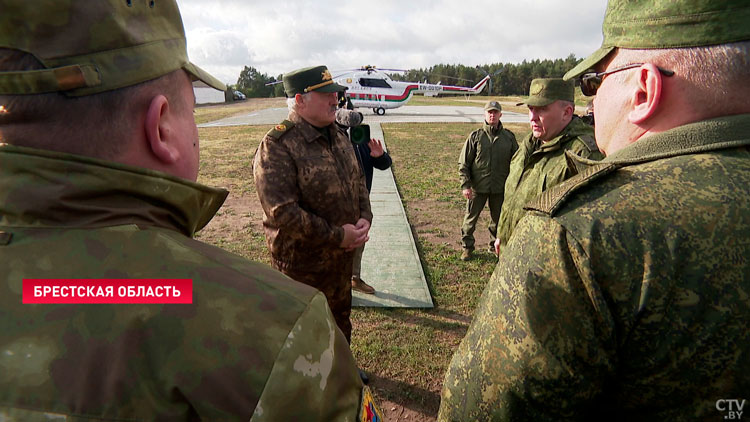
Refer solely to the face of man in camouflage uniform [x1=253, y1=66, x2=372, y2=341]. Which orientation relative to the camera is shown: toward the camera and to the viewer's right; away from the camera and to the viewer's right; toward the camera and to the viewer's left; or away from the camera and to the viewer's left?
toward the camera and to the viewer's right

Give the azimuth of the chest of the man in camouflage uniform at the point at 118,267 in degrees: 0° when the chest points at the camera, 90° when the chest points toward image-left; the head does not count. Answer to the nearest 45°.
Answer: approximately 225°

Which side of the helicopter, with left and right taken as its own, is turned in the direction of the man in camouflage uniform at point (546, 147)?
left

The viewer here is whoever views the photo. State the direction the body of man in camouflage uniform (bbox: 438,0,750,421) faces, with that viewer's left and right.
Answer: facing away from the viewer and to the left of the viewer

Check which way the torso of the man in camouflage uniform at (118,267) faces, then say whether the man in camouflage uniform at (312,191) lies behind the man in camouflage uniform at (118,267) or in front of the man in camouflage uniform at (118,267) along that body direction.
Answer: in front

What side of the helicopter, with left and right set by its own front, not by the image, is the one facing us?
left

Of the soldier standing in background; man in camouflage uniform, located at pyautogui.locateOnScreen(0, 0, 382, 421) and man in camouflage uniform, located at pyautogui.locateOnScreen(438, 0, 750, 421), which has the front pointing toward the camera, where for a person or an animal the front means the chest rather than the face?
the soldier standing in background

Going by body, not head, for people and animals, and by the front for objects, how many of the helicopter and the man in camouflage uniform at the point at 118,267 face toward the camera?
0

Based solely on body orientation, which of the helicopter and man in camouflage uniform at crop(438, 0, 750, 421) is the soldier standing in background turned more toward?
the man in camouflage uniform

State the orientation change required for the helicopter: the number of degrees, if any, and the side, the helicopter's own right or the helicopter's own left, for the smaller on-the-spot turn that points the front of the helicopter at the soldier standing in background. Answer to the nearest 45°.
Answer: approximately 90° to the helicopter's own left

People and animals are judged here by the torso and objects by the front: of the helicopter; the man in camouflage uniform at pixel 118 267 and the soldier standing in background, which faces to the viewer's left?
the helicopter

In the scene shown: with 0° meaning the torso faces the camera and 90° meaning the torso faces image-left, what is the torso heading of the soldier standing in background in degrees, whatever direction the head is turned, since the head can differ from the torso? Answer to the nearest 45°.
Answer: approximately 0°

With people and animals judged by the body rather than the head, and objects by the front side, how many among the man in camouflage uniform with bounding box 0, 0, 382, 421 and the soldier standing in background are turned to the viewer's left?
0

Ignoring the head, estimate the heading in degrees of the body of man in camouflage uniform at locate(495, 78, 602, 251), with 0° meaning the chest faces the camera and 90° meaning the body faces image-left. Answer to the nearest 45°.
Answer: approximately 45°
